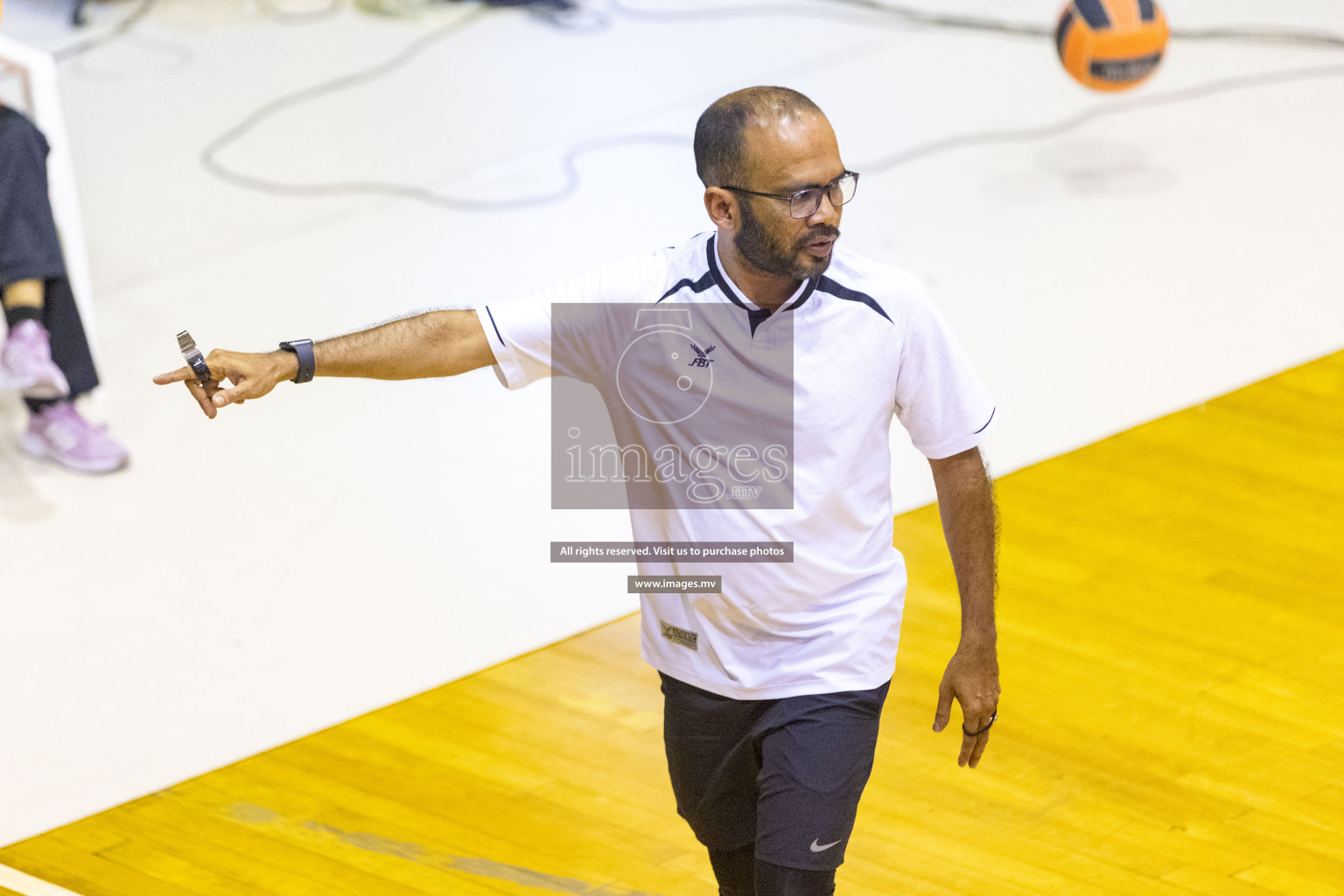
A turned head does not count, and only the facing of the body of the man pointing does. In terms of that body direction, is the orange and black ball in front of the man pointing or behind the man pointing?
behind

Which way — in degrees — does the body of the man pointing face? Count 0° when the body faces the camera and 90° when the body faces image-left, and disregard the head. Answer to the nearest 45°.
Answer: approximately 0°
